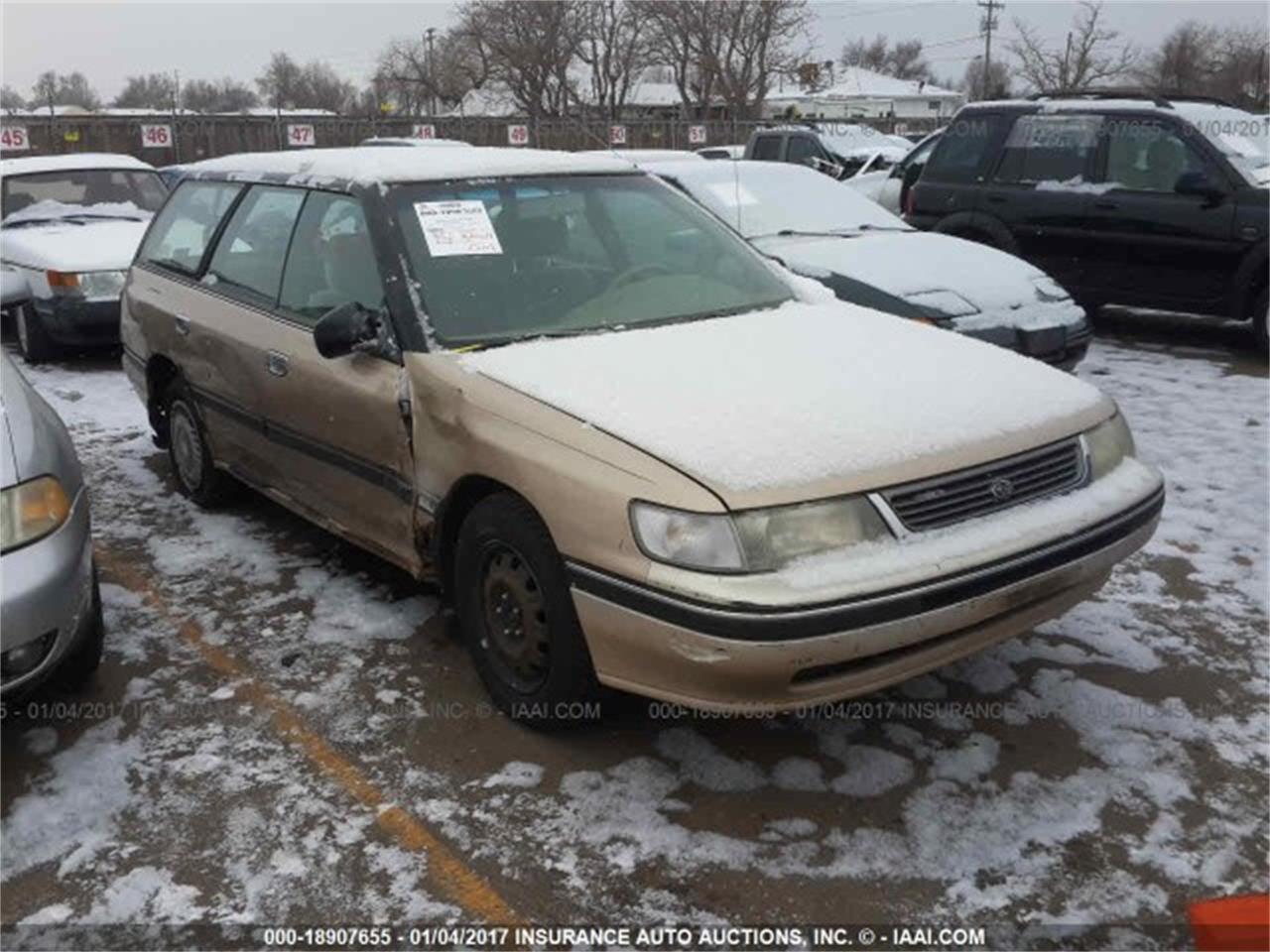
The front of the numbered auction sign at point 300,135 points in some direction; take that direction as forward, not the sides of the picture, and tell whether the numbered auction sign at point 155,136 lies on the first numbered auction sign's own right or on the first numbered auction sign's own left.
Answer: on the first numbered auction sign's own right

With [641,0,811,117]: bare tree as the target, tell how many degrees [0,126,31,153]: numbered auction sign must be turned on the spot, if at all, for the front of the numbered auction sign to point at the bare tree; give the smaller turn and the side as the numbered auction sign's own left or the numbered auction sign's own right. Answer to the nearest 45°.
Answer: approximately 135° to the numbered auction sign's own left

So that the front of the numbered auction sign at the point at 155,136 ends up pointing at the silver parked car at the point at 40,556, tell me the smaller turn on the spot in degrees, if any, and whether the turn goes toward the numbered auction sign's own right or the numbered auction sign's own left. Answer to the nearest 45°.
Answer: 0° — it already faces it

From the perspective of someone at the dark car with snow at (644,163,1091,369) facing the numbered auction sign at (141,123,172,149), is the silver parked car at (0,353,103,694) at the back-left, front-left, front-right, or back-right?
back-left

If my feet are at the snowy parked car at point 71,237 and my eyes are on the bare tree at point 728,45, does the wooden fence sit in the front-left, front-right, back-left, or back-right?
front-left

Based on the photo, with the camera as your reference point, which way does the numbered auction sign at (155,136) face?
facing the viewer

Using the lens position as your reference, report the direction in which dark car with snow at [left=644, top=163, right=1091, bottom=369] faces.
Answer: facing the viewer and to the right of the viewer

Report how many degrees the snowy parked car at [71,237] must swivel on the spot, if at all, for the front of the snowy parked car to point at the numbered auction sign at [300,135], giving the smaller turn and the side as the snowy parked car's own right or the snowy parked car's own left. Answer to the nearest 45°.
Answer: approximately 135° to the snowy parked car's own left

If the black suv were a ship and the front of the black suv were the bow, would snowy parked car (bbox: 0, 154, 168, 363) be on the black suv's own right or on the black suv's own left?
on the black suv's own right

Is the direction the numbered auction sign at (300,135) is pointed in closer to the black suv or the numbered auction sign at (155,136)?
the black suv

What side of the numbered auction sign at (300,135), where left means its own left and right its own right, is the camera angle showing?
front

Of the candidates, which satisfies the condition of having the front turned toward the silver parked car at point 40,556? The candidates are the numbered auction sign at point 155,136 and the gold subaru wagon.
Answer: the numbered auction sign
